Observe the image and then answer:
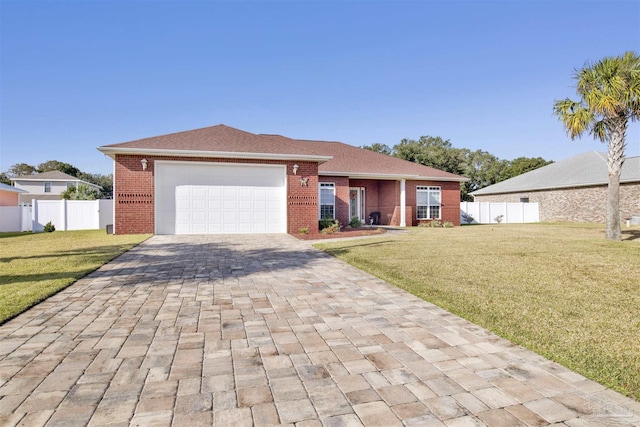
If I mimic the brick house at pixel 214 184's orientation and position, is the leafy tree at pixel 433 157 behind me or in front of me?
behind

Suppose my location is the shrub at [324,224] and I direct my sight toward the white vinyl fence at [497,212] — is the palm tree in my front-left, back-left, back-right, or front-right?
front-right

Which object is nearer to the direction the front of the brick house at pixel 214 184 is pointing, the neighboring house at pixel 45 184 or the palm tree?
the palm tree

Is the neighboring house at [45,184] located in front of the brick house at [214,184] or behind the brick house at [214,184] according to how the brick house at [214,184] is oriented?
behind

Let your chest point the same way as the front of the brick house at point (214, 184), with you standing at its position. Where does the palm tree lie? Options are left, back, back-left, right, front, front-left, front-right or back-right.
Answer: left

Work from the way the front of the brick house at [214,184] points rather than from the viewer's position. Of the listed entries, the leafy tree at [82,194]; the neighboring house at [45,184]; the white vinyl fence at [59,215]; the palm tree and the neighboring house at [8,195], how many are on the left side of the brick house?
1

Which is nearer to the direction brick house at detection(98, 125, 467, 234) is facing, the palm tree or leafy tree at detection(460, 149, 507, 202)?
the palm tree

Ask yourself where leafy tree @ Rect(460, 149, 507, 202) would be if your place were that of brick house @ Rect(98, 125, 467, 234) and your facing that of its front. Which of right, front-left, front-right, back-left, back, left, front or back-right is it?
back-left

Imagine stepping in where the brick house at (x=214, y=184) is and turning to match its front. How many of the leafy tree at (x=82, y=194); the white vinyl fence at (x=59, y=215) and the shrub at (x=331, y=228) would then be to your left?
1

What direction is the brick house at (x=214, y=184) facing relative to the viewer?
toward the camera
